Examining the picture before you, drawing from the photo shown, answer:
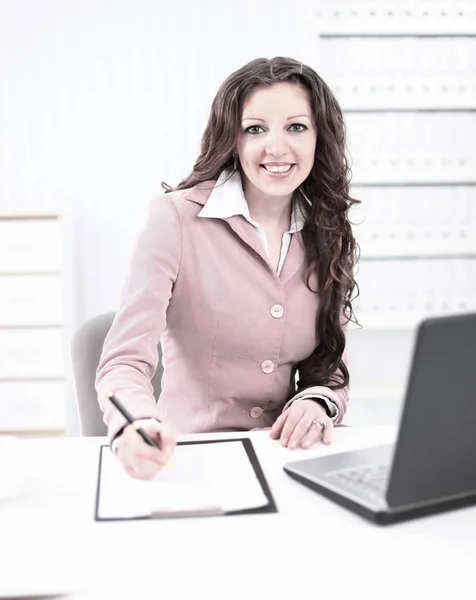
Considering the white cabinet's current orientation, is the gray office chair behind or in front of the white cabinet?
in front

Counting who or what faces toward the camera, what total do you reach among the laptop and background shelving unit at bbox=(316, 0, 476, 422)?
1

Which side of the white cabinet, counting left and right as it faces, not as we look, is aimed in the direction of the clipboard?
front

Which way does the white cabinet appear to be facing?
toward the camera

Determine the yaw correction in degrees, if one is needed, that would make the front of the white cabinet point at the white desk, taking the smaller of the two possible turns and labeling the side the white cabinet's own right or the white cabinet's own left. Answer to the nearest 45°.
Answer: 0° — it already faces it

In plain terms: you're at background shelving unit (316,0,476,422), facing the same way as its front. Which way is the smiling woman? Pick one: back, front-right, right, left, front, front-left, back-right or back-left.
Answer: front

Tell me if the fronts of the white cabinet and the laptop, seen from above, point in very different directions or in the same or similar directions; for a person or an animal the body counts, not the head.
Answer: very different directions

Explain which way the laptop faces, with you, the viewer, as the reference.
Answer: facing away from the viewer and to the left of the viewer

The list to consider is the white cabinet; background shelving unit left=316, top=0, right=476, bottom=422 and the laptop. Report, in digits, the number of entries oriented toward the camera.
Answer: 2

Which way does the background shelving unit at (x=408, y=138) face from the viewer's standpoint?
toward the camera

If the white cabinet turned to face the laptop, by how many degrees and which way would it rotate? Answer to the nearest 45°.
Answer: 0° — it already faces it

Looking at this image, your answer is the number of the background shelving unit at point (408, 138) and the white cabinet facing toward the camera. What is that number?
2
